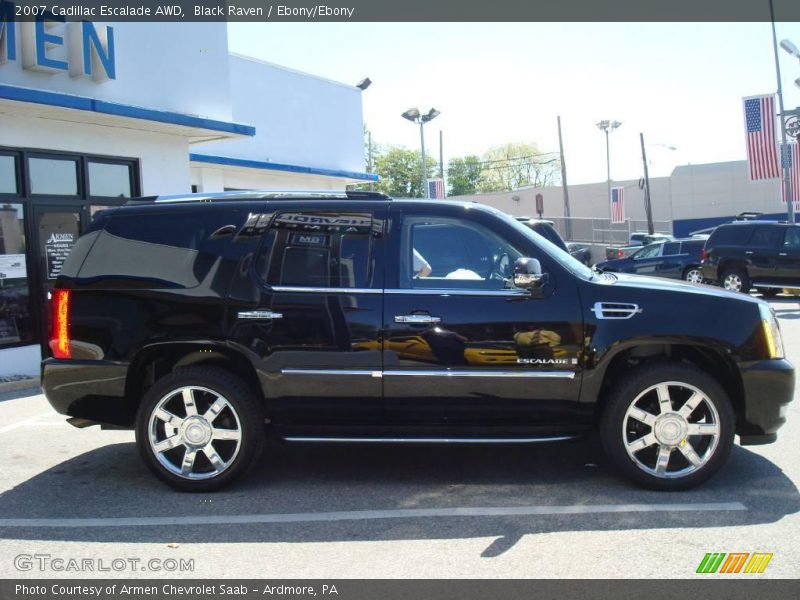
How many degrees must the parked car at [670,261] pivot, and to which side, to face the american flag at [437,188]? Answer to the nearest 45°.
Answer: approximately 45° to its right

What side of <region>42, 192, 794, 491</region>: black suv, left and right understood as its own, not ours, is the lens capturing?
right

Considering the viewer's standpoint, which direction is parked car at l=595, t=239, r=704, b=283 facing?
facing to the left of the viewer

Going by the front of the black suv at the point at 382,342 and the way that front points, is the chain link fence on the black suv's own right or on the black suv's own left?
on the black suv's own left

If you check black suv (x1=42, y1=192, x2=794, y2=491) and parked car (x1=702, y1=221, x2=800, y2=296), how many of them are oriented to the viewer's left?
0

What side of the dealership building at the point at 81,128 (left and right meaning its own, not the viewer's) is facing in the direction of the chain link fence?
left

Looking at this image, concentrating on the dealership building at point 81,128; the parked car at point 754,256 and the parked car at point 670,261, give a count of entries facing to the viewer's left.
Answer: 1

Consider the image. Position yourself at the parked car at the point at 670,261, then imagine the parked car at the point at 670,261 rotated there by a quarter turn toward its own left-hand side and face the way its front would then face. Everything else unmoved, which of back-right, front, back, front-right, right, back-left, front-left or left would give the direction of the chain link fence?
back
